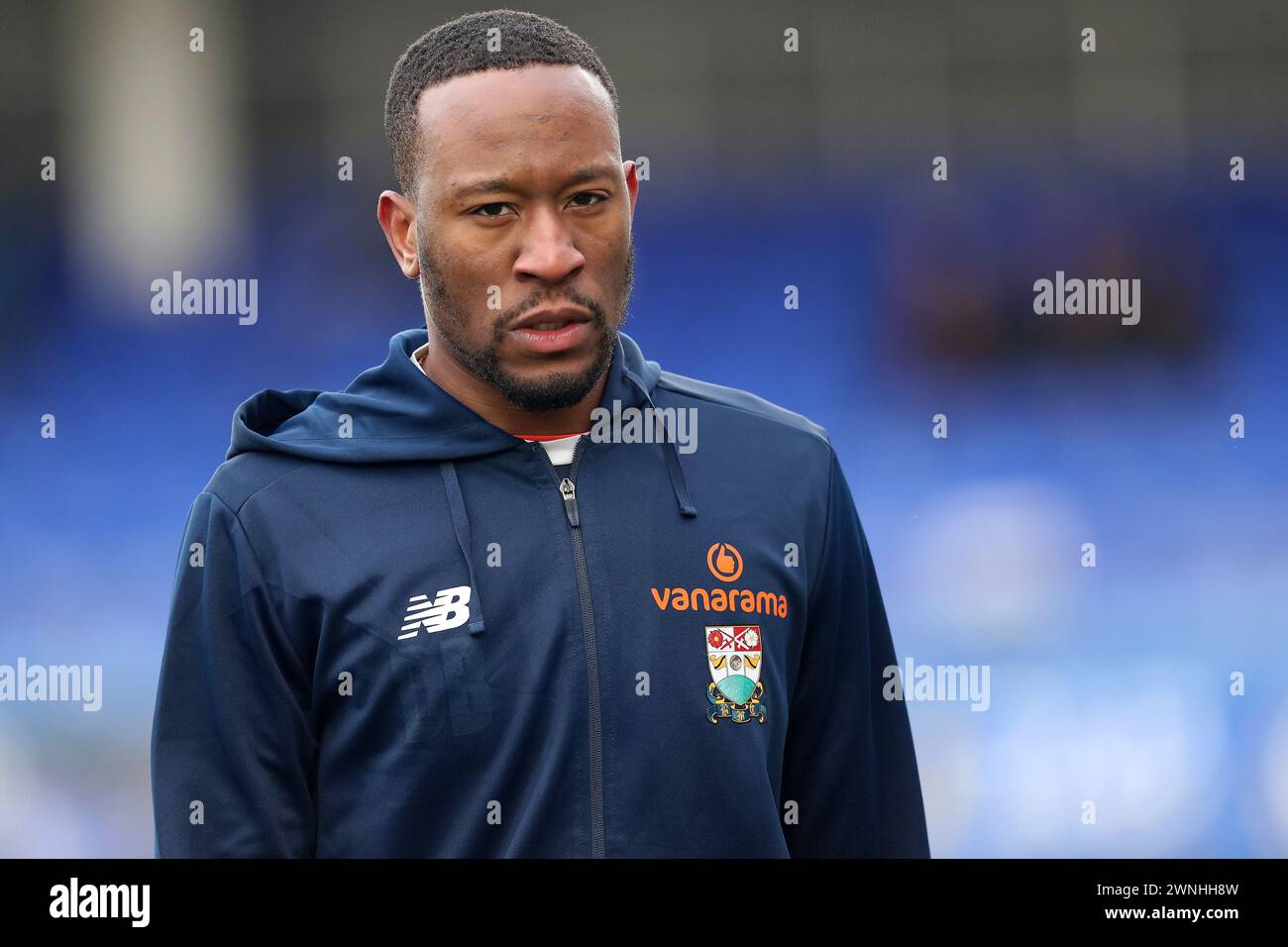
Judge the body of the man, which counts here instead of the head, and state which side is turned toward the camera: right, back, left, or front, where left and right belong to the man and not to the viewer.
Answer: front
